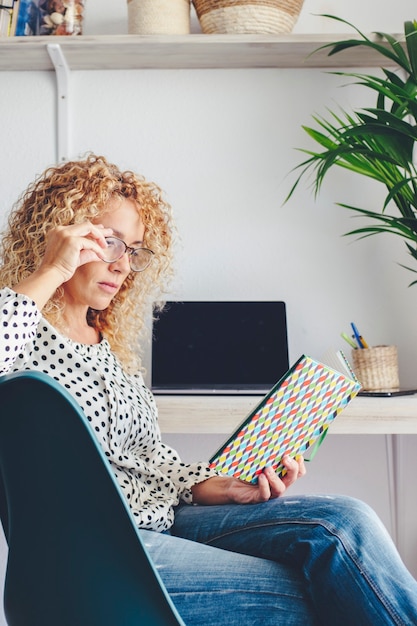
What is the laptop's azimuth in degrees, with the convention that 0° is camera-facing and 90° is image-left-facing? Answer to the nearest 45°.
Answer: approximately 0°

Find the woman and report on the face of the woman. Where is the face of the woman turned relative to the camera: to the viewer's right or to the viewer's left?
to the viewer's right

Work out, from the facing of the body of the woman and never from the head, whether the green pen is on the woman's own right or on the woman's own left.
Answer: on the woman's own left

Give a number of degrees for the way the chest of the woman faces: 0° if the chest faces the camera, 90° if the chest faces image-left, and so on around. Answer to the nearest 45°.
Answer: approximately 315°

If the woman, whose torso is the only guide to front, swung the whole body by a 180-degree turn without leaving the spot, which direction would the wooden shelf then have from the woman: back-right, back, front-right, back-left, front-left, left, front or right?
front-right

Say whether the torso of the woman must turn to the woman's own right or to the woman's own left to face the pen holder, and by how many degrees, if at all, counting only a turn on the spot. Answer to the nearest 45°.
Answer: approximately 90° to the woman's own left
